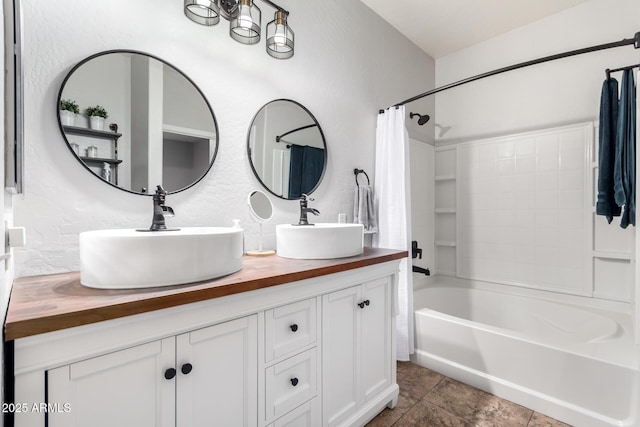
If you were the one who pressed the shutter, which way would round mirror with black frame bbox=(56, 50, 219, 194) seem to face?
facing the viewer and to the right of the viewer

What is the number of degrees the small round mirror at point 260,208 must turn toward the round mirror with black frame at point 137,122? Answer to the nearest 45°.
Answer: approximately 90° to its right

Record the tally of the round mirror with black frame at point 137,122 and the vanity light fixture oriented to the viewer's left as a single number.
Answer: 0

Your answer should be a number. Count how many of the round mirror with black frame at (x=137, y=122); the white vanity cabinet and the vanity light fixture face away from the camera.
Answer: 0

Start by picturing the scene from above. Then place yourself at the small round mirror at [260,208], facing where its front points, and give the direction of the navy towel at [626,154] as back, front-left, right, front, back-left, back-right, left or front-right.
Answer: front-left

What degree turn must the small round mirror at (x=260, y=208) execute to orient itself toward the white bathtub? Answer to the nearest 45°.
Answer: approximately 45° to its left

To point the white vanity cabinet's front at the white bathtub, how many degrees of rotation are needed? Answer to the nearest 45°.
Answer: approximately 45° to its left
